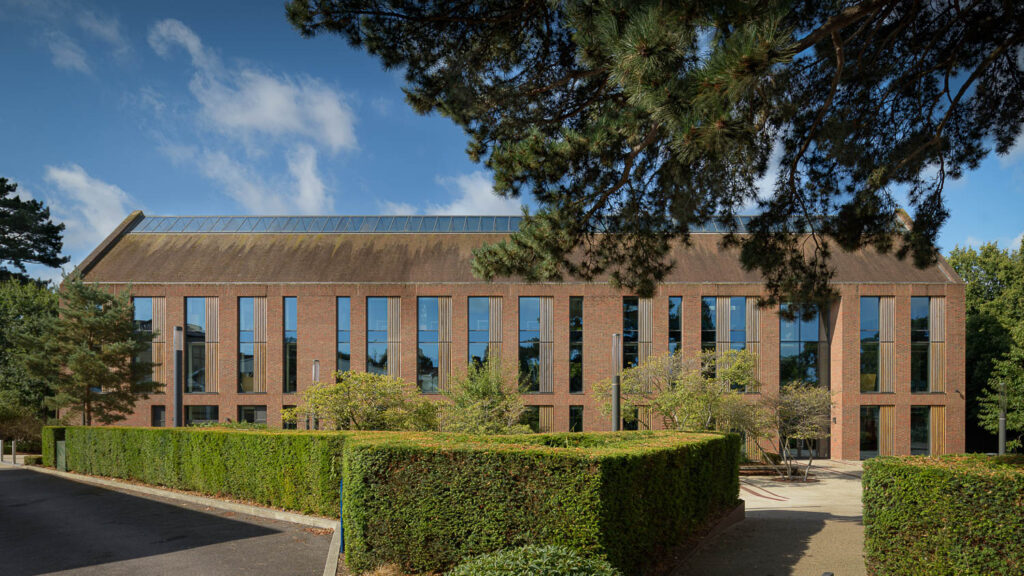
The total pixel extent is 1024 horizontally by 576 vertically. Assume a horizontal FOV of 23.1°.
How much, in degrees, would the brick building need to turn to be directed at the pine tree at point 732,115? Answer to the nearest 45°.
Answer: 0° — it already faces it

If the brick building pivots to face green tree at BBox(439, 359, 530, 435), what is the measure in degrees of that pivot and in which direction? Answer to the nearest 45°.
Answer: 0° — it already faces it

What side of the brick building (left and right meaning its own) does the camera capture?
front

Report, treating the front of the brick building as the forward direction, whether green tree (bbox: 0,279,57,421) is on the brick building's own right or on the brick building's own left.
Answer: on the brick building's own right

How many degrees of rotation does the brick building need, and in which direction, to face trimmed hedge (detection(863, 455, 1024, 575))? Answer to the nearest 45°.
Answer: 0° — it already faces it

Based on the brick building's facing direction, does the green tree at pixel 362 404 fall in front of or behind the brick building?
in front

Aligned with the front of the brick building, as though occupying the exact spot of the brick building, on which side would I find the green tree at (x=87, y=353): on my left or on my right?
on my right

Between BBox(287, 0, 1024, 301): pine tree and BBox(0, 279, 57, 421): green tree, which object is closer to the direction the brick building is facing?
the pine tree

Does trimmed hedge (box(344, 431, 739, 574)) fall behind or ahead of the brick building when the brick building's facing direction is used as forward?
ahead
